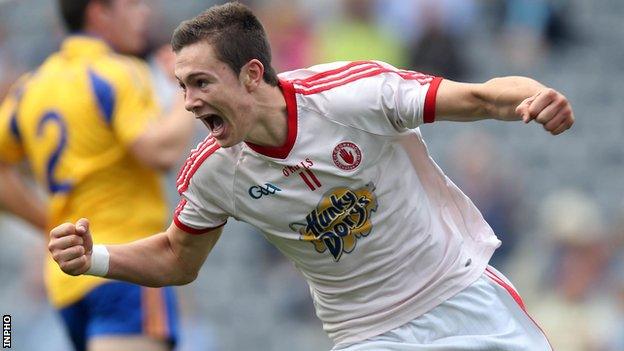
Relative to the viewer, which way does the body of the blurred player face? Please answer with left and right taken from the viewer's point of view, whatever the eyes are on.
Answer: facing away from the viewer and to the right of the viewer

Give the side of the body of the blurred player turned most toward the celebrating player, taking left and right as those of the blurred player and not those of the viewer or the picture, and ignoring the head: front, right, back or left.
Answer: right
